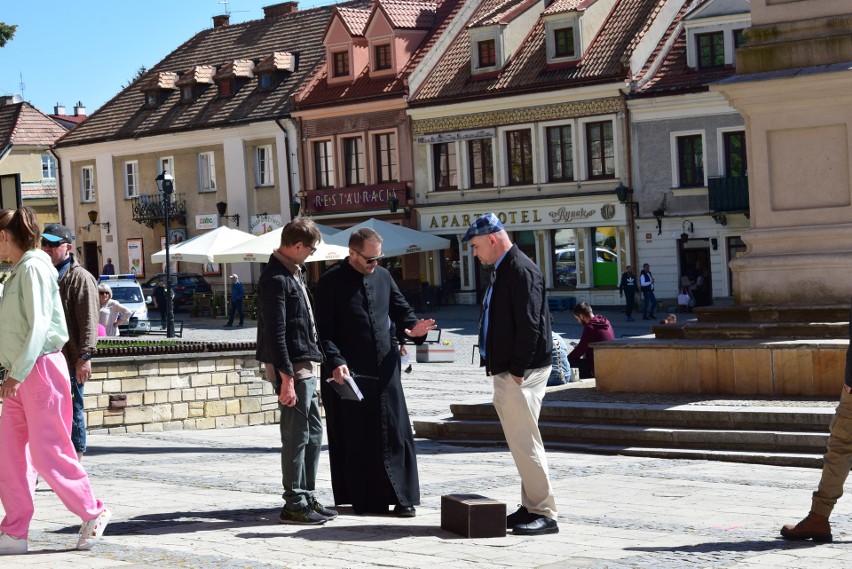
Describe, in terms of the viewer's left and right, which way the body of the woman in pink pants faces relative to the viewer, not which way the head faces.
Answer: facing to the left of the viewer

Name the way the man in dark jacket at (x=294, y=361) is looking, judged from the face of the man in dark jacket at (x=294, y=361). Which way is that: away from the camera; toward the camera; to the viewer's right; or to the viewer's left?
to the viewer's right

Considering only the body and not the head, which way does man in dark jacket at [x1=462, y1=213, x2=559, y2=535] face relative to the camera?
to the viewer's left

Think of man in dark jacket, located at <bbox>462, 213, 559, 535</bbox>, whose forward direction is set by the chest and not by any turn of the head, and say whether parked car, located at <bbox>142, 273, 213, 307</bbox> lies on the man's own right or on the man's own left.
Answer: on the man's own right

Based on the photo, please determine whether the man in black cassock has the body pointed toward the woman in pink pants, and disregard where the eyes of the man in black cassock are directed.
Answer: no

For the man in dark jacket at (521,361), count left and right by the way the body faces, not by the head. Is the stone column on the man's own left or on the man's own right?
on the man's own right

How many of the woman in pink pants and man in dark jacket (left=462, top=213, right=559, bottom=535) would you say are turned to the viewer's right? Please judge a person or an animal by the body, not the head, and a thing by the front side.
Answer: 0

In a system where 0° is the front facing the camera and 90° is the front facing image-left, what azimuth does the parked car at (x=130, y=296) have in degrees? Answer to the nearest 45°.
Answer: approximately 0°

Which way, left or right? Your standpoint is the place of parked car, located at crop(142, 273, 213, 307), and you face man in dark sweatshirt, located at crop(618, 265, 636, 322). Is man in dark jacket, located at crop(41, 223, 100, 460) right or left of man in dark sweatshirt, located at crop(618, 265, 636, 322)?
right

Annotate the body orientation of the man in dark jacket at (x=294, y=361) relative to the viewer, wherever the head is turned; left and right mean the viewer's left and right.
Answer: facing to the right of the viewer

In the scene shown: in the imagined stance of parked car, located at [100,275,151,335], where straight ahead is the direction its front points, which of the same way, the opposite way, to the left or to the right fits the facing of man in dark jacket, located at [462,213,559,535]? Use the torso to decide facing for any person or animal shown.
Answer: to the right
